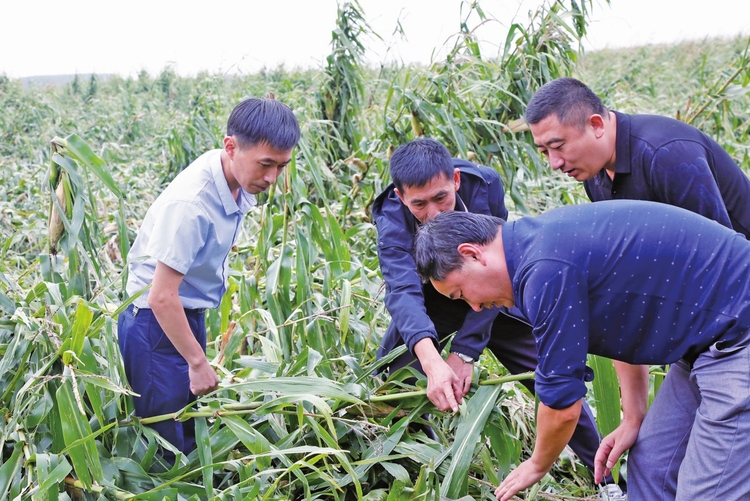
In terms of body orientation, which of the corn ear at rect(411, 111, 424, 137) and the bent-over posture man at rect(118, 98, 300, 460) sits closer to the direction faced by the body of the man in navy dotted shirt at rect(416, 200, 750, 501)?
the bent-over posture man

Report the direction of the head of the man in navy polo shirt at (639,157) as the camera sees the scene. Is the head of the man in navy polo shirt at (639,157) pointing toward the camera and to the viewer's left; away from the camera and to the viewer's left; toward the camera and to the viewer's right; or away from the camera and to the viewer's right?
toward the camera and to the viewer's left

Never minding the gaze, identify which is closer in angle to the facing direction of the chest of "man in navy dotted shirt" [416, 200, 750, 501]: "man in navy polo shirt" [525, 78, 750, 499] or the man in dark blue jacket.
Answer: the man in dark blue jacket

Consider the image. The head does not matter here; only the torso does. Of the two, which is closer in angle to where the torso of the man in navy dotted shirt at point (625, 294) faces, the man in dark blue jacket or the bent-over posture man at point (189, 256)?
the bent-over posture man

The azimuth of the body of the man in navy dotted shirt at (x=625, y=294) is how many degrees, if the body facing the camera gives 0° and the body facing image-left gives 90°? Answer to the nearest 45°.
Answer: approximately 90°

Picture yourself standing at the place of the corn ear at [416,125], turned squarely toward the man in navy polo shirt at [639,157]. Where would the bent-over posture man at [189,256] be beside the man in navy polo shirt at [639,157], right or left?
right

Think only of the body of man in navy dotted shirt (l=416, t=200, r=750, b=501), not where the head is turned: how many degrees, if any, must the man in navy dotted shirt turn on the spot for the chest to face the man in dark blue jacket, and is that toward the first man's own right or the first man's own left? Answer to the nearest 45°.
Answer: approximately 45° to the first man's own right

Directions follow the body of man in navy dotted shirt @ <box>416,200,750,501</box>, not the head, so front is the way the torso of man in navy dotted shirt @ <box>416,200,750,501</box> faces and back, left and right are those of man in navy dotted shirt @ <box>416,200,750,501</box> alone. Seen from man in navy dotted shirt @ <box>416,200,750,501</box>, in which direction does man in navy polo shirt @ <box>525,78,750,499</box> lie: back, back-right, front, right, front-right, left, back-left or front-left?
right

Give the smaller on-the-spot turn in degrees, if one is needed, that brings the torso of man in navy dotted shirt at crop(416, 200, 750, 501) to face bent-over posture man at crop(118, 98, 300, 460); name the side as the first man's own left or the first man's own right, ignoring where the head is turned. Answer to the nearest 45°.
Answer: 0° — they already face them
